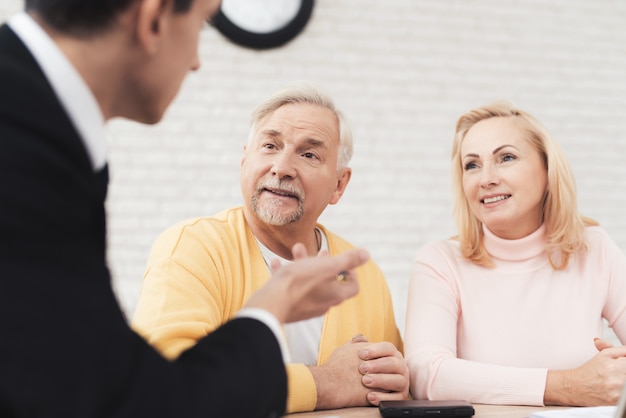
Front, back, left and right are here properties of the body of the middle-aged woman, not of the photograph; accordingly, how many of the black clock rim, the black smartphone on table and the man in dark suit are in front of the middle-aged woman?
2

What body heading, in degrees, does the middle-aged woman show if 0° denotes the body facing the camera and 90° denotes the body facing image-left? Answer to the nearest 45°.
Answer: approximately 0°

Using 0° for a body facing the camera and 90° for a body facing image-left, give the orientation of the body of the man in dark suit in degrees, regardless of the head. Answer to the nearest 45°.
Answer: approximately 225°

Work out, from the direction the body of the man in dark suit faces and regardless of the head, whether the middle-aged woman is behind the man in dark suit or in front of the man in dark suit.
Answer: in front

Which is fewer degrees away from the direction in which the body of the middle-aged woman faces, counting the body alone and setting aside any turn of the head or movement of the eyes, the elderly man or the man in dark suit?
the man in dark suit

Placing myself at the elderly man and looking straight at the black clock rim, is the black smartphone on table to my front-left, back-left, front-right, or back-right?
back-right

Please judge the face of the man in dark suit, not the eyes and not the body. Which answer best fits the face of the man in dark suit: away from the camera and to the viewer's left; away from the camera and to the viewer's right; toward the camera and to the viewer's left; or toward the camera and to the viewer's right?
away from the camera and to the viewer's right

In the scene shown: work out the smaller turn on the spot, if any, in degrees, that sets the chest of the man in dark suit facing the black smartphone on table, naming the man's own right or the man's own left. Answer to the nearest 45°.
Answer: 0° — they already face it

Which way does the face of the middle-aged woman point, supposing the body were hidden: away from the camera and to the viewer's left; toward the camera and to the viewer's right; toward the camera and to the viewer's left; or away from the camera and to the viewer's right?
toward the camera and to the viewer's left

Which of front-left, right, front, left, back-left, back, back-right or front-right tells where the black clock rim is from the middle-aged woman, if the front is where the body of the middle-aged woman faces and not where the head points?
back-right

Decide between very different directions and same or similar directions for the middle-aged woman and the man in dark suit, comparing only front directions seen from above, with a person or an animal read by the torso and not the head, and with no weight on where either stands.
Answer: very different directions

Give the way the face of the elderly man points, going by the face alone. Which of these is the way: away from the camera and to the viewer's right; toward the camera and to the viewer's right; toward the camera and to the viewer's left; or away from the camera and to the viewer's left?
toward the camera and to the viewer's left

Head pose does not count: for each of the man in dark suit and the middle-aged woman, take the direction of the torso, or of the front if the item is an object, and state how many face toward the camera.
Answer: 1

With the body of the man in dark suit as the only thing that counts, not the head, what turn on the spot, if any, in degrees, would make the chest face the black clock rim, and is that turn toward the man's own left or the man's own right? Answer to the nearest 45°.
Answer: approximately 45° to the man's own left

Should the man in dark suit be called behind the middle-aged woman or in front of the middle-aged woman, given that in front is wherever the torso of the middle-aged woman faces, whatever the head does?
in front

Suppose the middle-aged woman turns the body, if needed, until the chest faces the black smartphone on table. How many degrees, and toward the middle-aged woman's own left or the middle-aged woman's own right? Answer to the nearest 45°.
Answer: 0° — they already face it
